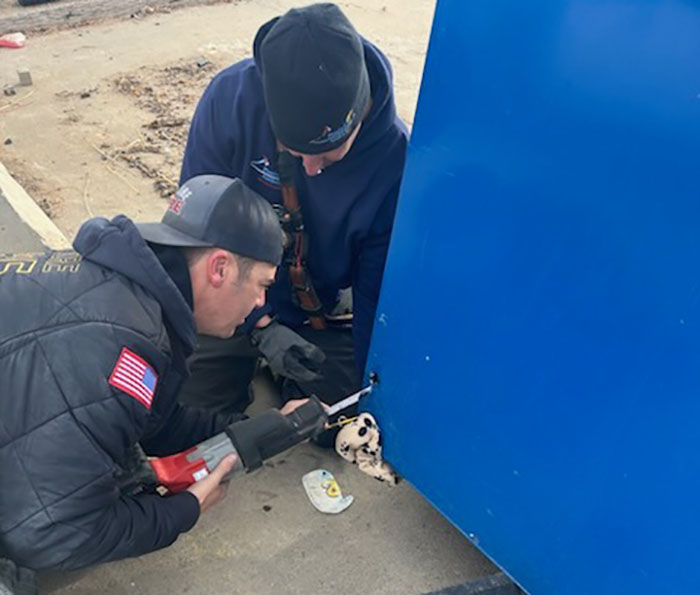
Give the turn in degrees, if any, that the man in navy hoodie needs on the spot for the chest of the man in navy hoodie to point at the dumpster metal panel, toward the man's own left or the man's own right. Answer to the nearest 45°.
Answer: approximately 45° to the man's own left

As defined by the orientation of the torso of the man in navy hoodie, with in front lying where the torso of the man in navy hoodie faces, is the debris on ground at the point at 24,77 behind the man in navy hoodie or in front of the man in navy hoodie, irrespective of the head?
behind

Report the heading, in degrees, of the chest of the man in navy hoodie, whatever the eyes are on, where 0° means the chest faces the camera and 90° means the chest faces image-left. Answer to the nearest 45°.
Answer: approximately 0°

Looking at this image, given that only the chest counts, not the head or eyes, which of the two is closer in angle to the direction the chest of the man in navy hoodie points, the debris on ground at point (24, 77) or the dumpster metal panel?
the dumpster metal panel
